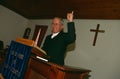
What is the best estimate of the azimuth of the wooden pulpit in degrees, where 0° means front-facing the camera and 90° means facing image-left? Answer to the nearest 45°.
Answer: approximately 45°
